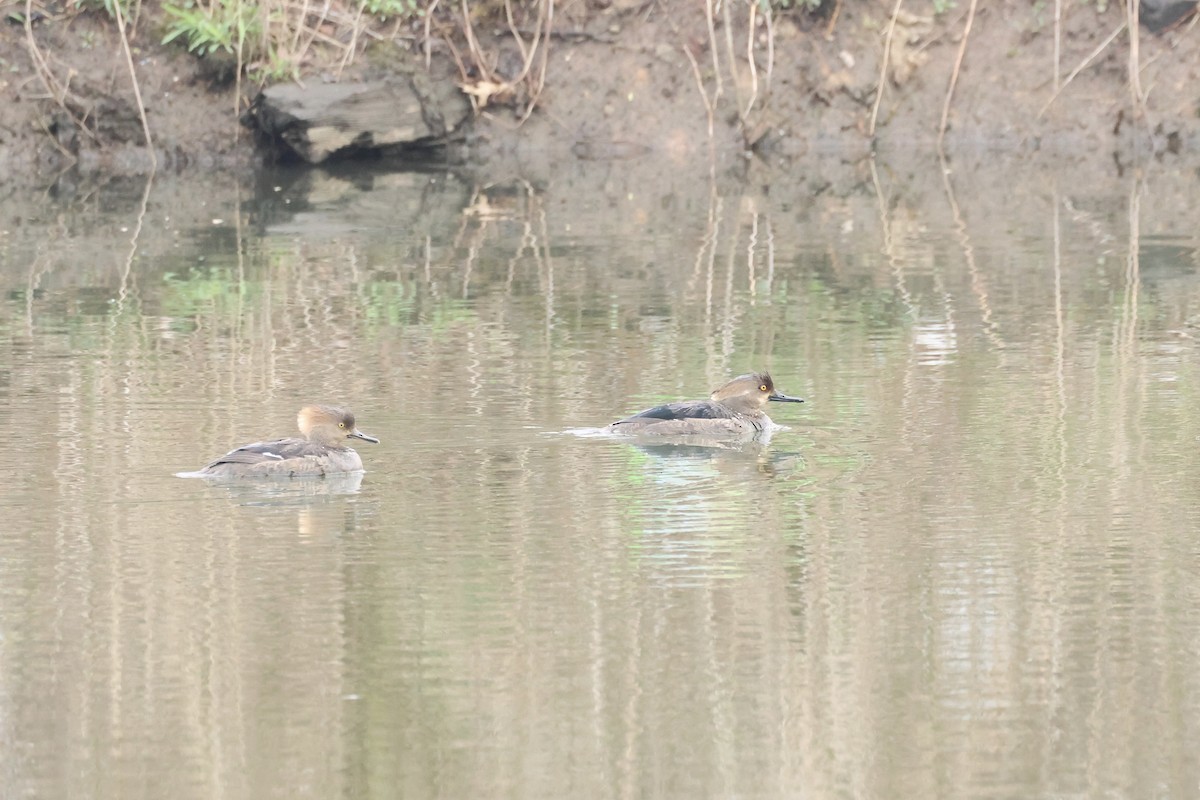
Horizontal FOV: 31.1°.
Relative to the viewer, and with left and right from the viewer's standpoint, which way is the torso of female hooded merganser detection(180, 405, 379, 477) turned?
facing to the right of the viewer

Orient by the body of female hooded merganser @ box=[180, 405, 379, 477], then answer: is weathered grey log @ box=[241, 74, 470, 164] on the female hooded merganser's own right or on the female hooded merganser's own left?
on the female hooded merganser's own left

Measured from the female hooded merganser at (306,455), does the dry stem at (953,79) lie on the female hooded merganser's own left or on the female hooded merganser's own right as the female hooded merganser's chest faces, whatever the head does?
on the female hooded merganser's own left

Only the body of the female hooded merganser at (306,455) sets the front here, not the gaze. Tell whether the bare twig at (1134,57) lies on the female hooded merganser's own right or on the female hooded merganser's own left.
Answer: on the female hooded merganser's own left

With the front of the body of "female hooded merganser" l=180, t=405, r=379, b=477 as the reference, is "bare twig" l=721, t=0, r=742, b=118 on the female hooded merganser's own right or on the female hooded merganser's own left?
on the female hooded merganser's own left

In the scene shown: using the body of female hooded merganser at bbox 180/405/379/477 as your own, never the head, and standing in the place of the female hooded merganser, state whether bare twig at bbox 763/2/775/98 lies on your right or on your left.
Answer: on your left

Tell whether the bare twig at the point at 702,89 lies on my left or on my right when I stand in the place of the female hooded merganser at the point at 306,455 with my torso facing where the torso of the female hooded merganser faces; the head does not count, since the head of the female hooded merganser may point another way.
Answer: on my left

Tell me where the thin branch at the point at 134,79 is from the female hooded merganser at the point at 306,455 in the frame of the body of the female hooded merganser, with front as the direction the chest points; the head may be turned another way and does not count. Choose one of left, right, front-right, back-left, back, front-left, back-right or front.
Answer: left

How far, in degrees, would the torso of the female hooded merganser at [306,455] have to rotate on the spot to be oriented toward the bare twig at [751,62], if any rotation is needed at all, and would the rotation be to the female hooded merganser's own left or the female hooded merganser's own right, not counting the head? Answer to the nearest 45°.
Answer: approximately 90° to the female hooded merganser's own left

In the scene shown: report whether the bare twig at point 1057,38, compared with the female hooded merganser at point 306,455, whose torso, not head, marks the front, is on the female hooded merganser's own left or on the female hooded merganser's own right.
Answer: on the female hooded merganser's own left

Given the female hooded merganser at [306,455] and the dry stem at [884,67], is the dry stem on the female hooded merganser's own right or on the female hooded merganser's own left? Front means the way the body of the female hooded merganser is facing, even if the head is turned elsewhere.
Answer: on the female hooded merganser's own left

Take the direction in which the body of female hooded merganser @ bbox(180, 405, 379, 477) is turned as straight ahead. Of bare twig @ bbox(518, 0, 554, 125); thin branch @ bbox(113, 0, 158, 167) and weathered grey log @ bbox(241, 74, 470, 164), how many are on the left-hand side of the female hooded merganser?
3

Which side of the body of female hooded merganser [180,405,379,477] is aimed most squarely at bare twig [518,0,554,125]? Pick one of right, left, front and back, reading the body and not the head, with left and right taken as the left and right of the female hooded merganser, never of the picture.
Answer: left
